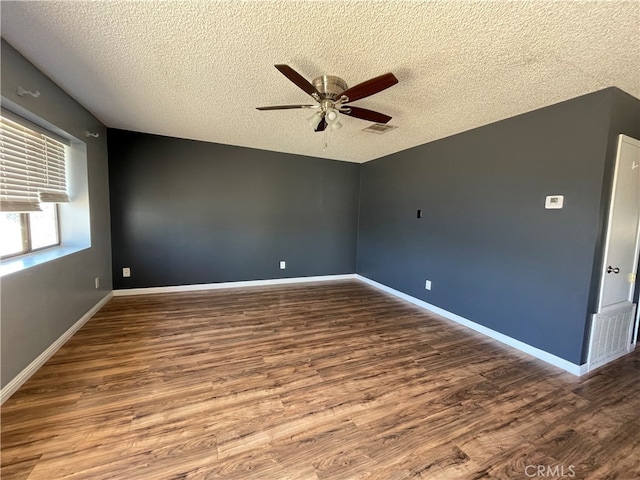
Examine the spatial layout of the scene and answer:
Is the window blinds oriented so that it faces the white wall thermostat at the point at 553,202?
yes

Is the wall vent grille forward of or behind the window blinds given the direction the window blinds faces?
forward

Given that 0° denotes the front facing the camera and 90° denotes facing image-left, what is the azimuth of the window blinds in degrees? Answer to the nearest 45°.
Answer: approximately 315°

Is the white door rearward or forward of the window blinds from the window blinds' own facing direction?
forward

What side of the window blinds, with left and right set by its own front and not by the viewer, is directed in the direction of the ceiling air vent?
front

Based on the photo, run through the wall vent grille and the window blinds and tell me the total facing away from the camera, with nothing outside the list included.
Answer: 0
